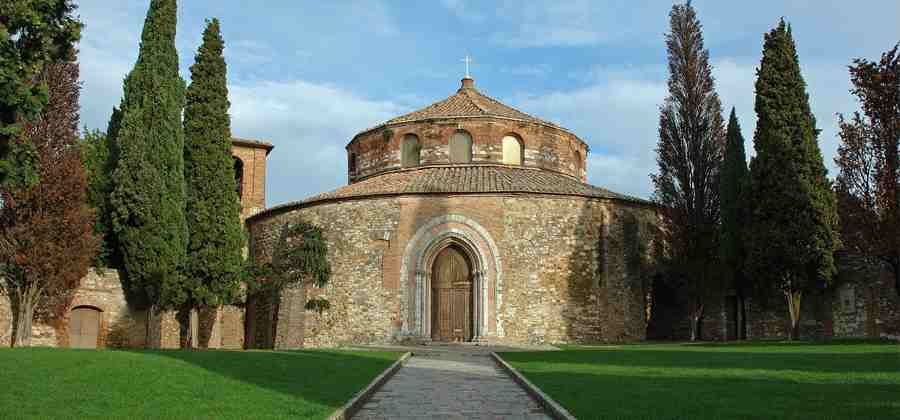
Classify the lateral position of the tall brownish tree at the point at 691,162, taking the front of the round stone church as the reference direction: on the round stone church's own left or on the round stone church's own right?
on the round stone church's own left

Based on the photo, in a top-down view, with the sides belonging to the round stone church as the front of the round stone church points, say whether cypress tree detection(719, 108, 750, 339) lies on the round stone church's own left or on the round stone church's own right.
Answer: on the round stone church's own left

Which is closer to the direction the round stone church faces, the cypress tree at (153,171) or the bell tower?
the cypress tree

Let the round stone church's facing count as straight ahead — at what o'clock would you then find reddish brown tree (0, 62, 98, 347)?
The reddish brown tree is roughly at 2 o'clock from the round stone church.

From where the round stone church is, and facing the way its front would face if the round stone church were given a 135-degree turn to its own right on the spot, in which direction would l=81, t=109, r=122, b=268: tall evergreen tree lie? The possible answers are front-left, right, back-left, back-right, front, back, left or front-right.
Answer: front-left

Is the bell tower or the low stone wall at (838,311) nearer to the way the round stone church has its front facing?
the low stone wall

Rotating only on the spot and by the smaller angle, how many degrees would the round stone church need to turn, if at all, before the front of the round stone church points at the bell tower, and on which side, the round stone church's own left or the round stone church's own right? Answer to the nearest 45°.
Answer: approximately 135° to the round stone church's own right

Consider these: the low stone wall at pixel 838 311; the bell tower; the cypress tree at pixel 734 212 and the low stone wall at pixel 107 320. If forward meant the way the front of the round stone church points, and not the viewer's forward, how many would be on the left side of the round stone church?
2

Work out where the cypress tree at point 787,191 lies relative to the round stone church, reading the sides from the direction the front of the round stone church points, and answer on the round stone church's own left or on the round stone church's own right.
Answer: on the round stone church's own left

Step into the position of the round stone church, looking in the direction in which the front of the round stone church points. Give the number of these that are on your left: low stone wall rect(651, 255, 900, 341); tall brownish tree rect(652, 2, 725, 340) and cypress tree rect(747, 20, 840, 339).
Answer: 3

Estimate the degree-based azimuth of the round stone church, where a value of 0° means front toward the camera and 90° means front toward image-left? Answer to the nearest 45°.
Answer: approximately 0°
